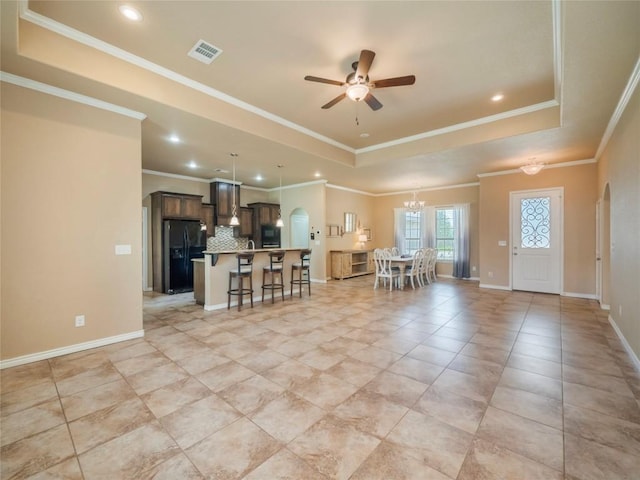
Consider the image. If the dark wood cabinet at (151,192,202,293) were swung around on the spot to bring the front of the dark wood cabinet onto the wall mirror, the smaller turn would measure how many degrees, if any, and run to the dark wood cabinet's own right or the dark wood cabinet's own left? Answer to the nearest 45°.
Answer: approximately 45° to the dark wood cabinet's own left

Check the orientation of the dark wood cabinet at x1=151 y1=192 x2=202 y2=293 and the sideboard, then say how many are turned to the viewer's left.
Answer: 0

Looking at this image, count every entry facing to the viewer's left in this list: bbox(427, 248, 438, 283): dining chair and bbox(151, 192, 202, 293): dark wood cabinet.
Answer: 1

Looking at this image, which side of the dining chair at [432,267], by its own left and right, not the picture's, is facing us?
left

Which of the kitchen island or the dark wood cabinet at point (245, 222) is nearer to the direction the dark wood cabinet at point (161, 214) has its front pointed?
the kitchen island

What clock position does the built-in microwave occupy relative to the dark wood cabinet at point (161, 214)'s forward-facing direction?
The built-in microwave is roughly at 10 o'clock from the dark wood cabinet.

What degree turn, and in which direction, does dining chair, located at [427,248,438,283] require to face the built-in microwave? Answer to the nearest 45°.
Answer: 0° — it already faces it

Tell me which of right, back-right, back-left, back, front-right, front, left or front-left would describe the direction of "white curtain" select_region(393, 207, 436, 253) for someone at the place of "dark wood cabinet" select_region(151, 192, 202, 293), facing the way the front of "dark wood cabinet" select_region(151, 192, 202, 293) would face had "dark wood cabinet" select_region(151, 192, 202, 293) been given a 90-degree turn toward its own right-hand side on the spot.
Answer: back-left

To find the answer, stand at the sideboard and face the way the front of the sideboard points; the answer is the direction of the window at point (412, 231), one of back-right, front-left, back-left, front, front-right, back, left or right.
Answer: left

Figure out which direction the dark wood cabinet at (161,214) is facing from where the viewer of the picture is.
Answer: facing the viewer and to the right of the viewer

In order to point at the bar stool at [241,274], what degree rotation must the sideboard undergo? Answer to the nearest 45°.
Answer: approximately 90° to its right

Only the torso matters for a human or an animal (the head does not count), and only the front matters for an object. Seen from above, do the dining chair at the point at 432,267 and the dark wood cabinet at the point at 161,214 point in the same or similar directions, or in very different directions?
very different directions

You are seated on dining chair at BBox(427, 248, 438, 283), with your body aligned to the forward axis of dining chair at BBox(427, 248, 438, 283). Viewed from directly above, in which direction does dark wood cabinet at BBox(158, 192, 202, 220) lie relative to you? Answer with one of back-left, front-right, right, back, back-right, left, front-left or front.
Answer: front-left

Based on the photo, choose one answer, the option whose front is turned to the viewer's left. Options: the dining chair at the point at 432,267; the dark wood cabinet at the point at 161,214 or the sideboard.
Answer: the dining chair
